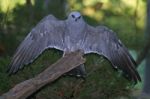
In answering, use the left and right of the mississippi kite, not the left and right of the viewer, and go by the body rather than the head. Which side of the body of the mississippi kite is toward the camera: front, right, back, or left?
front
